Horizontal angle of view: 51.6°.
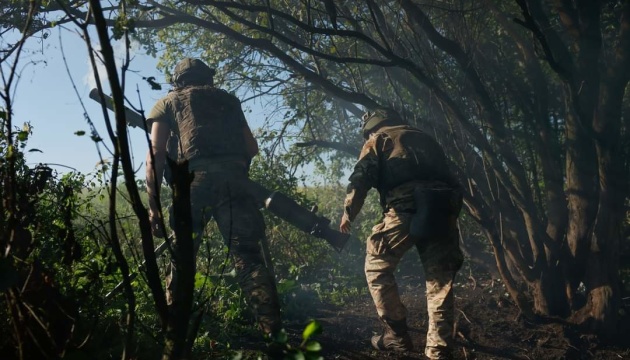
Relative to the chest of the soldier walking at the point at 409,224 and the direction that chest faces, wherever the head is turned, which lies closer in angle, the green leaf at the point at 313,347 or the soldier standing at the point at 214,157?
the soldier standing

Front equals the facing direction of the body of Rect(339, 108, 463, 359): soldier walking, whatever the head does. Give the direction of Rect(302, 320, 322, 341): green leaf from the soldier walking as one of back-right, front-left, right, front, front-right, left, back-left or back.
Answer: back-left

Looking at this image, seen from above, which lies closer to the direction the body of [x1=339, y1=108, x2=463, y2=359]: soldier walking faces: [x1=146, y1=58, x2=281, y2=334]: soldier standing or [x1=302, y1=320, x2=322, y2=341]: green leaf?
the soldier standing

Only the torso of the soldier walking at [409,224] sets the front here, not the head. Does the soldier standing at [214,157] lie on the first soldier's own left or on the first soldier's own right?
on the first soldier's own left

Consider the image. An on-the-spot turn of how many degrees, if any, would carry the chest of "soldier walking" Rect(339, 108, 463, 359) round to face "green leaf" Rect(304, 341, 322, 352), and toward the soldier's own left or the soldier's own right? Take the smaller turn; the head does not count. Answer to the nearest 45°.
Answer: approximately 135° to the soldier's own left

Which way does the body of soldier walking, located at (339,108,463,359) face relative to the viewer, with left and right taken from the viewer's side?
facing away from the viewer and to the left of the viewer
